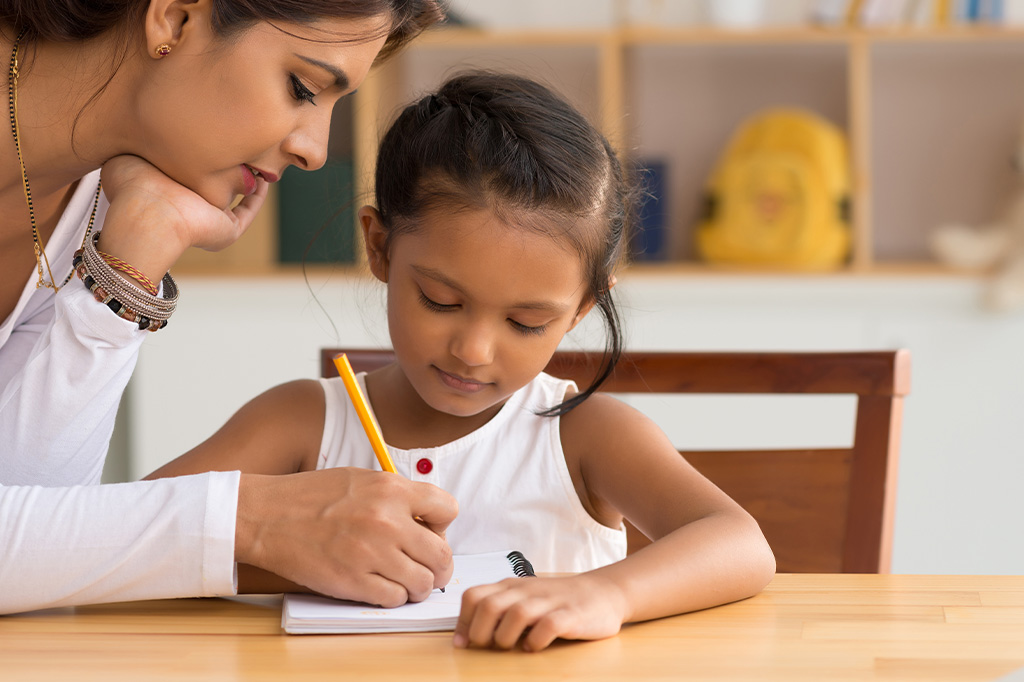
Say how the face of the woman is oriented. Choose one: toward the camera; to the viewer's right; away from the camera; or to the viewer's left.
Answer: to the viewer's right

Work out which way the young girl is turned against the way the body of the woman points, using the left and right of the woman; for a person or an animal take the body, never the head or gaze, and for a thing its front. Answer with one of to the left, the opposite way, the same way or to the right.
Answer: to the right

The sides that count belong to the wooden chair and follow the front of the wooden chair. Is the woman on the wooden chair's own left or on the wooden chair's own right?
on the wooden chair's own right

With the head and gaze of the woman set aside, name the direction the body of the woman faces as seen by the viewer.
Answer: to the viewer's right
